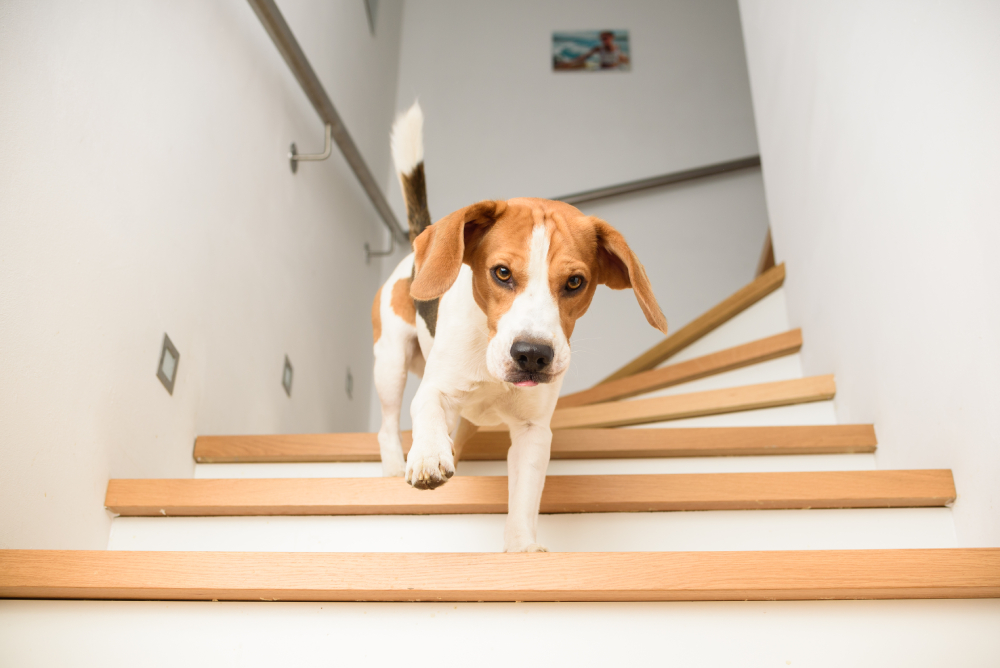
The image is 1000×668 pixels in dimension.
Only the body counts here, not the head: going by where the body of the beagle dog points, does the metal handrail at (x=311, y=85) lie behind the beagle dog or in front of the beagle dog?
behind

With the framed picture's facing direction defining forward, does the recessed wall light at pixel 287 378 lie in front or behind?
in front

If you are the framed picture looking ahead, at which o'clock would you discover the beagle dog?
The beagle dog is roughly at 12 o'clock from the framed picture.

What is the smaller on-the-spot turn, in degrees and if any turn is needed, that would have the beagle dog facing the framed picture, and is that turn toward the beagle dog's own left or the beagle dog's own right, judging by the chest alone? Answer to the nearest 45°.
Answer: approximately 135° to the beagle dog's own left

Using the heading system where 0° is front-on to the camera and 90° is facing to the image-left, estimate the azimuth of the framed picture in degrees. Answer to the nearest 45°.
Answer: approximately 0°

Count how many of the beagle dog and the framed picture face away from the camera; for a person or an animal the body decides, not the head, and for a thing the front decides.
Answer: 0

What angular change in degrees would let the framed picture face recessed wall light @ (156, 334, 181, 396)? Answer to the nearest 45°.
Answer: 0° — it already faces it
